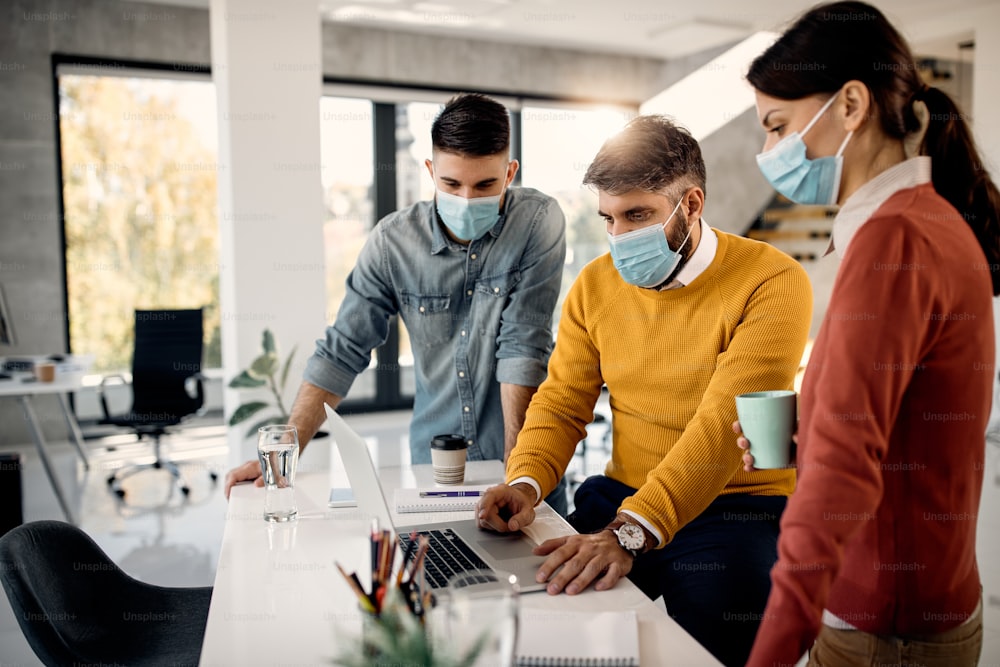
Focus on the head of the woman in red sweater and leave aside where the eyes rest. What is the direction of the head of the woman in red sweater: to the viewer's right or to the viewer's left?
to the viewer's left

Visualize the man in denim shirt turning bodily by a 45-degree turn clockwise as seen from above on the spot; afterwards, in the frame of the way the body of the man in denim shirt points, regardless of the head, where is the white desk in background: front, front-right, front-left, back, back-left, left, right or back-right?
right

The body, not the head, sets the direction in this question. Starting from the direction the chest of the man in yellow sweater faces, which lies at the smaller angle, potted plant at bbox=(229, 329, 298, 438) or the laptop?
the laptop

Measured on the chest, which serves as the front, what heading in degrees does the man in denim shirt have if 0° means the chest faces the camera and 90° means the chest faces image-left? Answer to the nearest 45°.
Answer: approximately 0°

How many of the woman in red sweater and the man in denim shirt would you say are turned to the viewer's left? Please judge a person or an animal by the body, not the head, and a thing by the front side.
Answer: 1

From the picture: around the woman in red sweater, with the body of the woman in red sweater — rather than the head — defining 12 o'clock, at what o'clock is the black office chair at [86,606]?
The black office chair is roughly at 12 o'clock from the woman in red sweater.

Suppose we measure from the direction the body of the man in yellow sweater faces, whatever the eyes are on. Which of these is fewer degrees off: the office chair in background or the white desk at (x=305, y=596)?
the white desk

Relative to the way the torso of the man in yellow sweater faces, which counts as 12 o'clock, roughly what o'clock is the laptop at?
The laptop is roughly at 12 o'clock from the man in yellow sweater.

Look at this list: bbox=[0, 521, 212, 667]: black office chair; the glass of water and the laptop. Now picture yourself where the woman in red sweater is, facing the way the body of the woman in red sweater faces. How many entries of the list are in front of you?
3

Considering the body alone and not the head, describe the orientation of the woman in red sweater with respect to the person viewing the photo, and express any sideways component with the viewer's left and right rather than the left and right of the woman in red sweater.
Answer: facing to the left of the viewer
